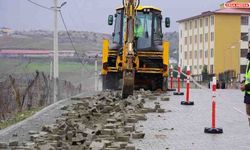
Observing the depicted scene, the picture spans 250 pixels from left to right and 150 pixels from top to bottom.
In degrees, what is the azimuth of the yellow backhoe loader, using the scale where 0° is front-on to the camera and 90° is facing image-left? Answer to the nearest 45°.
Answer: approximately 180°

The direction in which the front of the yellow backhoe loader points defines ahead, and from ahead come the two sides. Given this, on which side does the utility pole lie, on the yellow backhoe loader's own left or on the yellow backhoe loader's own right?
on the yellow backhoe loader's own left

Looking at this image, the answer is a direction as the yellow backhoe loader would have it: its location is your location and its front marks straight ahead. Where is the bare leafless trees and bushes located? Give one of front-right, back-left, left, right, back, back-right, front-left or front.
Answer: back-left
